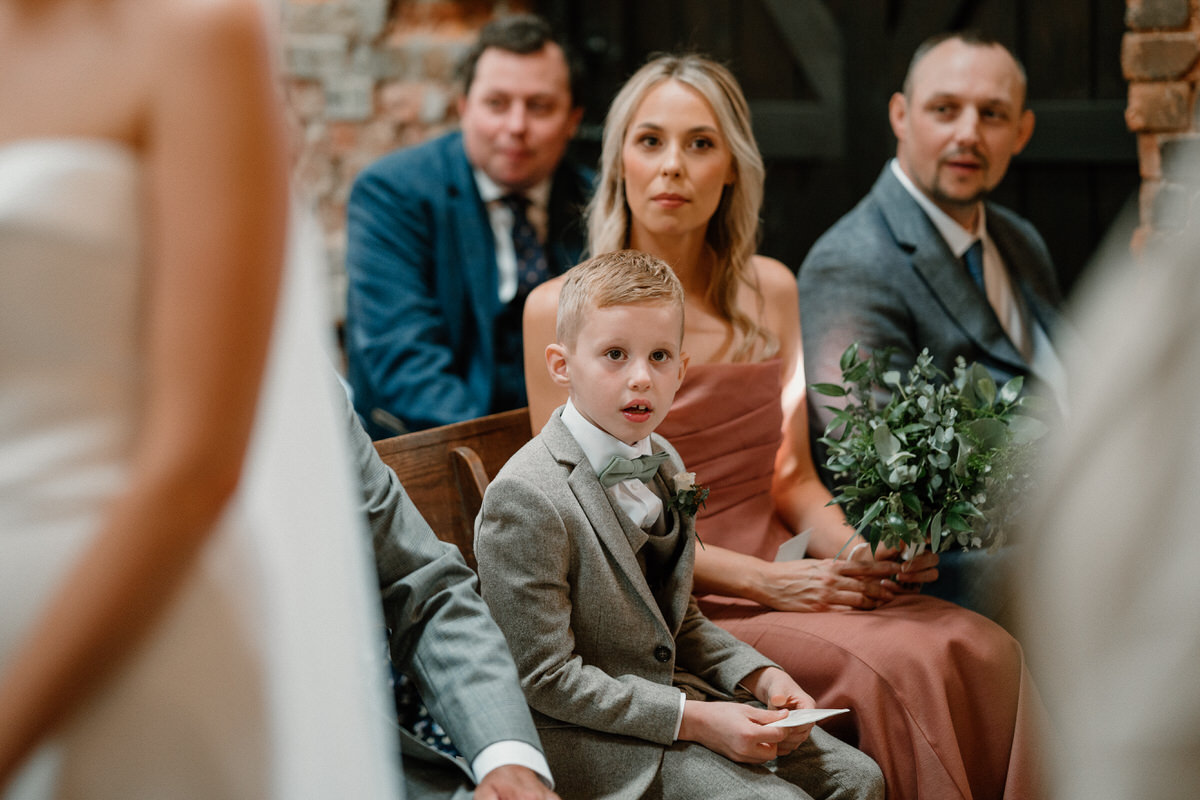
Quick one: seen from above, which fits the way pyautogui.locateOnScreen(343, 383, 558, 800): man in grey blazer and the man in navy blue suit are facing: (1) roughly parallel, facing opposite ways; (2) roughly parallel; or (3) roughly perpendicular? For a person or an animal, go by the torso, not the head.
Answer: roughly parallel

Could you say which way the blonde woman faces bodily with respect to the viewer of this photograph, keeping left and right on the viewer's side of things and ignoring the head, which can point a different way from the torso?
facing the viewer and to the right of the viewer

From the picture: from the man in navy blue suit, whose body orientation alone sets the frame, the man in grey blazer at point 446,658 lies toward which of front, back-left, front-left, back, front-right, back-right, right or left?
front-right

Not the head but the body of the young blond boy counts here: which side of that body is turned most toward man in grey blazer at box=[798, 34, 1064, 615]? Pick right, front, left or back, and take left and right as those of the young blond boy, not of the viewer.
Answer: left

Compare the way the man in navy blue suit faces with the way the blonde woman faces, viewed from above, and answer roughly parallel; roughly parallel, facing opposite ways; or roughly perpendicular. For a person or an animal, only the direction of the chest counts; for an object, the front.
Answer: roughly parallel

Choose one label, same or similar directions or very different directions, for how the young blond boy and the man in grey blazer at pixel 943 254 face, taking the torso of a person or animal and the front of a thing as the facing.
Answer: same or similar directions

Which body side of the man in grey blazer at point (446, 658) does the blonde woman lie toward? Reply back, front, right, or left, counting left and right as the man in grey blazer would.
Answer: left

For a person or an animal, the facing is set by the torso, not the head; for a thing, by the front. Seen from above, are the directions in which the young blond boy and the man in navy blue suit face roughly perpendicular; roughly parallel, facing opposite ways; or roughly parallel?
roughly parallel
